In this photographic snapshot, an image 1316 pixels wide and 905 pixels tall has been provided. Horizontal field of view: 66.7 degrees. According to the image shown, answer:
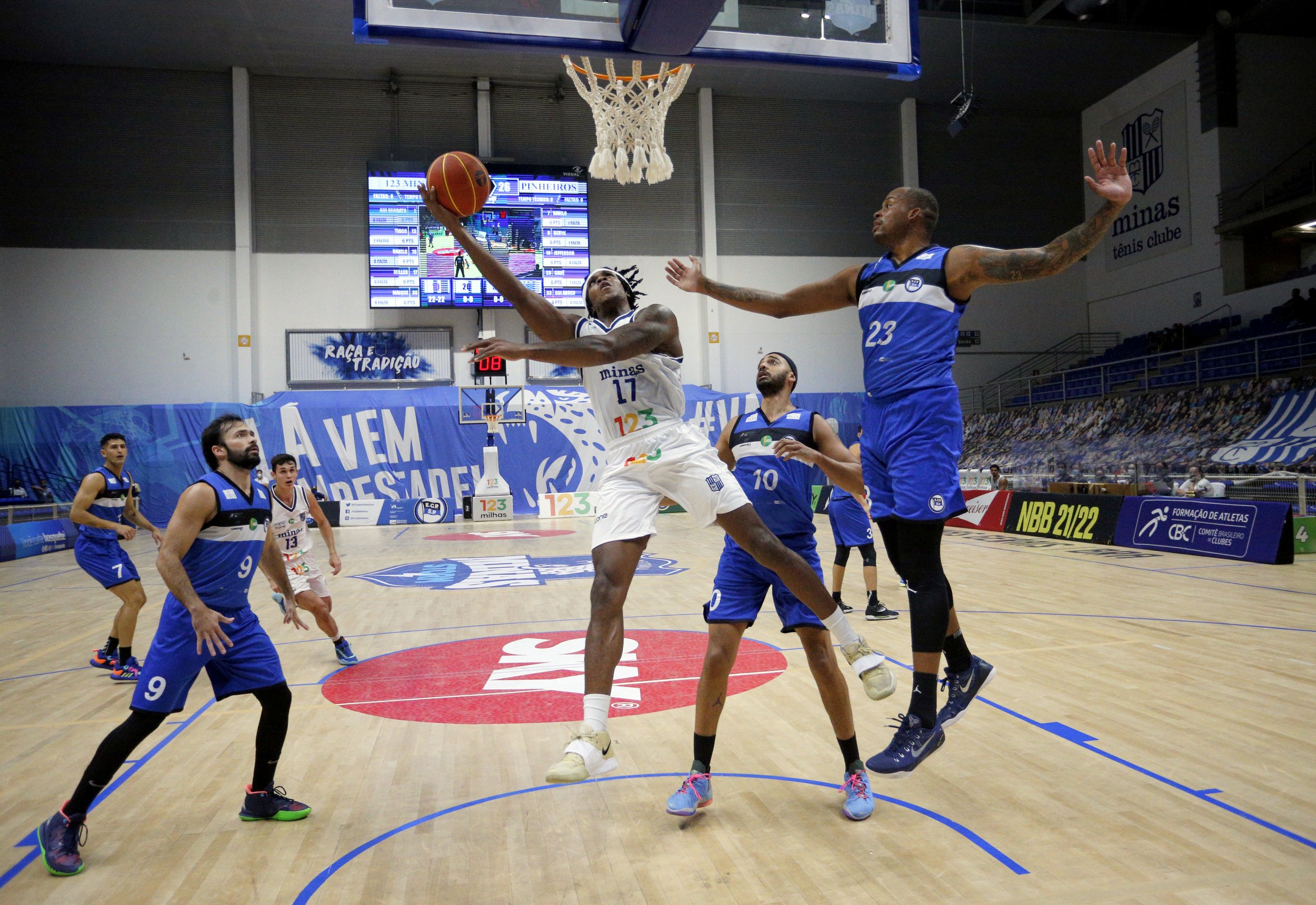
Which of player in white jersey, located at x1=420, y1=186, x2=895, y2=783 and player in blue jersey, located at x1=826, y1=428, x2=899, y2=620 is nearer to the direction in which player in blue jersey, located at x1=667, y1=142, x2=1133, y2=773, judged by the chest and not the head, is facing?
the player in white jersey

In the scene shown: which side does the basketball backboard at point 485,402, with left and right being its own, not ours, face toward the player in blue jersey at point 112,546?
front

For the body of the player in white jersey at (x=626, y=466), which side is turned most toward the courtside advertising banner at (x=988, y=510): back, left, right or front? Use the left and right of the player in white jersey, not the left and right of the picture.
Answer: back

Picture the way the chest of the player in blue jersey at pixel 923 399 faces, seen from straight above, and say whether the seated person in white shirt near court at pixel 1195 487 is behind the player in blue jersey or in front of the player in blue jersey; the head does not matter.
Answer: behind

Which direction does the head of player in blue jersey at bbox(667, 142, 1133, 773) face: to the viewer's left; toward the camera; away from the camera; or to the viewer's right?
to the viewer's left

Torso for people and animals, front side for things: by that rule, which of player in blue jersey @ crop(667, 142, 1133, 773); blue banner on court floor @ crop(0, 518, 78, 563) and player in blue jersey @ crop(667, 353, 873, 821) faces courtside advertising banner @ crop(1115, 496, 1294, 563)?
the blue banner on court floor

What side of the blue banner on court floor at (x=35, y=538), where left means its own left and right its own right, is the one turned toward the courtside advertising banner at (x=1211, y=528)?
front

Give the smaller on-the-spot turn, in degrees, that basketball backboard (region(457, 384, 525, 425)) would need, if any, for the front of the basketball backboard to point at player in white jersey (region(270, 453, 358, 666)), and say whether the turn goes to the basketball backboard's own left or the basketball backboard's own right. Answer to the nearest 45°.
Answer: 0° — it already faces them

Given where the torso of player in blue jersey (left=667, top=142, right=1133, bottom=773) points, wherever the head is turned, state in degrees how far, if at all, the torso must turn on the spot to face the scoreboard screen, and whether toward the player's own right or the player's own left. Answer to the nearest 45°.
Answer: approximately 90° to the player's own right

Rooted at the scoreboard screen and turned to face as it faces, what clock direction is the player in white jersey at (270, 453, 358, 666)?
The player in white jersey is roughly at 12 o'clock from the scoreboard screen.

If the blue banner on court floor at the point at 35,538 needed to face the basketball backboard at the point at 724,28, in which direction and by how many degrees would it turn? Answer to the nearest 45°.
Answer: approximately 45° to its right
